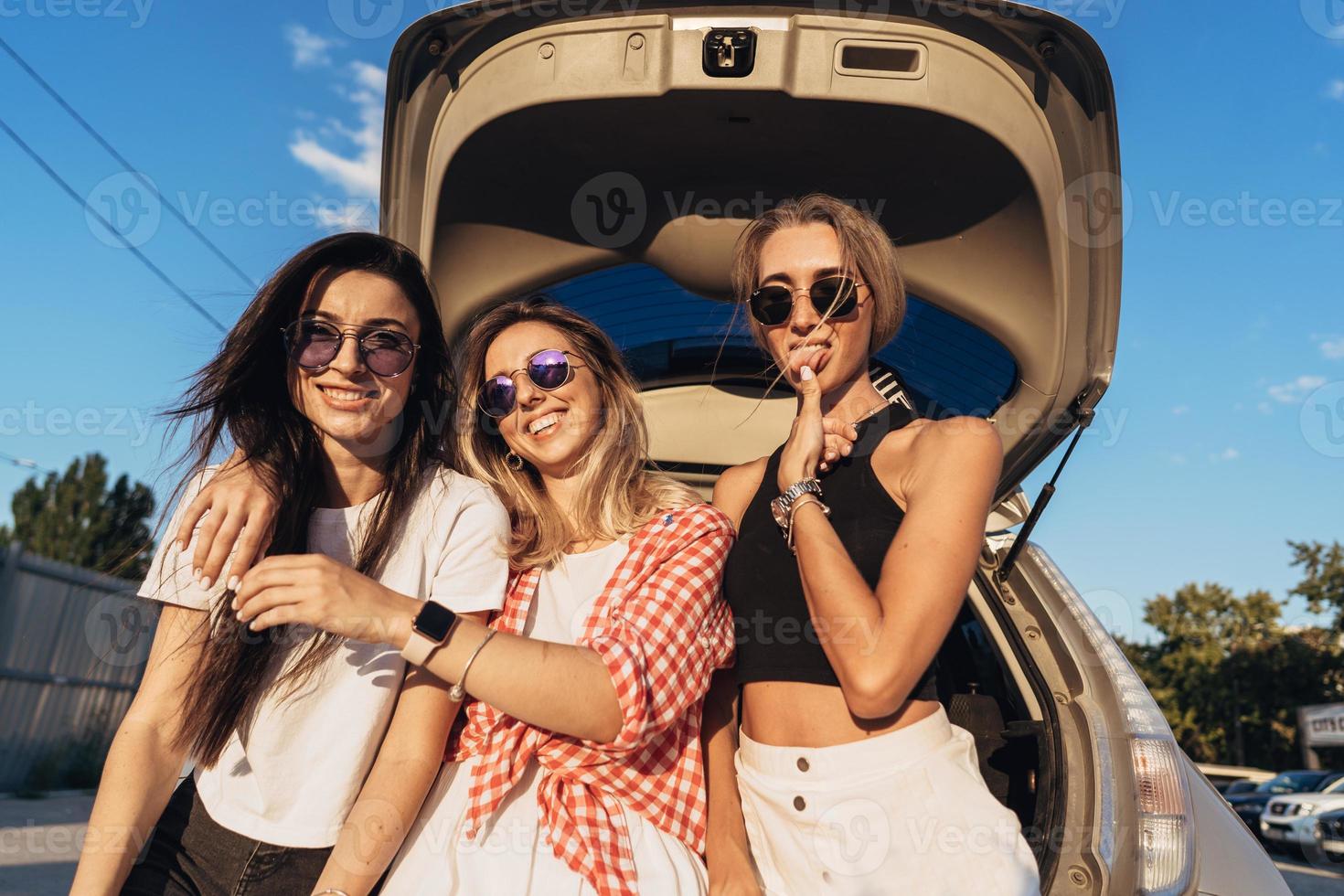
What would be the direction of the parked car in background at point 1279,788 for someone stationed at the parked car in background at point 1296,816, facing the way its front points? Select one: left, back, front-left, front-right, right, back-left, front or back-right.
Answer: back-right

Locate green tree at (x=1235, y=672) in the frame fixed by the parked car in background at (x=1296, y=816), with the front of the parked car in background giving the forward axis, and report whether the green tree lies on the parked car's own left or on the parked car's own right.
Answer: on the parked car's own right

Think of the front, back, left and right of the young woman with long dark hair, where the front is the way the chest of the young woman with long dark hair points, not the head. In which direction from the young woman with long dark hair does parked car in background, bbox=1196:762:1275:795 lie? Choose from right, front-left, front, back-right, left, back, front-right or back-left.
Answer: back-left

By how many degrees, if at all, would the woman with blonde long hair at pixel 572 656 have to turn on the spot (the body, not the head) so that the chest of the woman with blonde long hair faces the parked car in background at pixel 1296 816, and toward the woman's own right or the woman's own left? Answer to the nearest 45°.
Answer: approximately 180°

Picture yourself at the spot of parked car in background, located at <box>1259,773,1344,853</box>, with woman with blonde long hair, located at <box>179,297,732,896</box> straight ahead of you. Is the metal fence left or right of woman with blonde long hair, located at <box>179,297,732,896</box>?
right

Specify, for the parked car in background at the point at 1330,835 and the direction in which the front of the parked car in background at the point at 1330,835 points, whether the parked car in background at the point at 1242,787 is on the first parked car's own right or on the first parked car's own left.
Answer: on the first parked car's own right

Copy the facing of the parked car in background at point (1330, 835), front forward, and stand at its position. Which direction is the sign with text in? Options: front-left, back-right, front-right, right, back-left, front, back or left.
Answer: back-right

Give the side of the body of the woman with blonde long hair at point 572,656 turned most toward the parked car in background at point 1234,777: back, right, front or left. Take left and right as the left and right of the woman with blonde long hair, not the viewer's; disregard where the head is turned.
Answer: back

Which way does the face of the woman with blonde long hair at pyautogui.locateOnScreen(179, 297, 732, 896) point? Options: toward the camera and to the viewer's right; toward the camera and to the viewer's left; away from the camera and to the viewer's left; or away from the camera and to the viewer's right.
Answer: toward the camera and to the viewer's left

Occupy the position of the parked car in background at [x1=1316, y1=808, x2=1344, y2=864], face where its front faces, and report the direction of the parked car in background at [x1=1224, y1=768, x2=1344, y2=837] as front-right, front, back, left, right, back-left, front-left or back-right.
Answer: back-right

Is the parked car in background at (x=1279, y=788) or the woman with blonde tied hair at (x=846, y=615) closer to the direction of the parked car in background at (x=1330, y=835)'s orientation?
the woman with blonde tied hair
